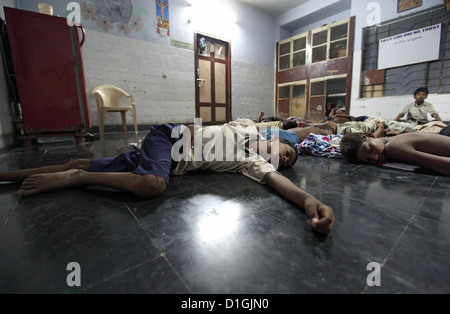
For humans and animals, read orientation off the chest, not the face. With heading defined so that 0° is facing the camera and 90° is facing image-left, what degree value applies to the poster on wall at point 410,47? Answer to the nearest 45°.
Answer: approximately 45°

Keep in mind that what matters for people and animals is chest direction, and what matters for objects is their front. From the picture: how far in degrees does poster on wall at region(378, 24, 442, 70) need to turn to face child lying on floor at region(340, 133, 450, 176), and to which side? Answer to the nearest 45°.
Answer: approximately 45° to its left

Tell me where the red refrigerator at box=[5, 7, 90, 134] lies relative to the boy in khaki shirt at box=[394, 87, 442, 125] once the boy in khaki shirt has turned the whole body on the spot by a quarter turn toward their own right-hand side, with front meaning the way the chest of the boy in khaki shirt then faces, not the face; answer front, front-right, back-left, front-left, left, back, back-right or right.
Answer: front-left

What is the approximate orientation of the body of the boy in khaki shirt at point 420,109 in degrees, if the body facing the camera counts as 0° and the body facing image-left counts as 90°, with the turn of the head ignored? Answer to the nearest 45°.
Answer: approximately 0°

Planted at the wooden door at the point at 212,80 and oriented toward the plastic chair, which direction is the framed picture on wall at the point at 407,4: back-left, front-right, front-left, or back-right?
back-left

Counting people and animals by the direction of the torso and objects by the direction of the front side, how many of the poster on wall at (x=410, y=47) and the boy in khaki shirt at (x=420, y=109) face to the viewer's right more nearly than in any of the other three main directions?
0

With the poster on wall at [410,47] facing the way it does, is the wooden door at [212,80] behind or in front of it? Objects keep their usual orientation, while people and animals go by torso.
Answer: in front

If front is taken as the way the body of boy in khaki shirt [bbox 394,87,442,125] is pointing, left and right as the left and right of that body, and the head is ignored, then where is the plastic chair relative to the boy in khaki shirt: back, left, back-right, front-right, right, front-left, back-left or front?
front-right

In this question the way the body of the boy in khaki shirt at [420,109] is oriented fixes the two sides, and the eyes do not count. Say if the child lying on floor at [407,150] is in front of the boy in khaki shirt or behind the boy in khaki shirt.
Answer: in front
